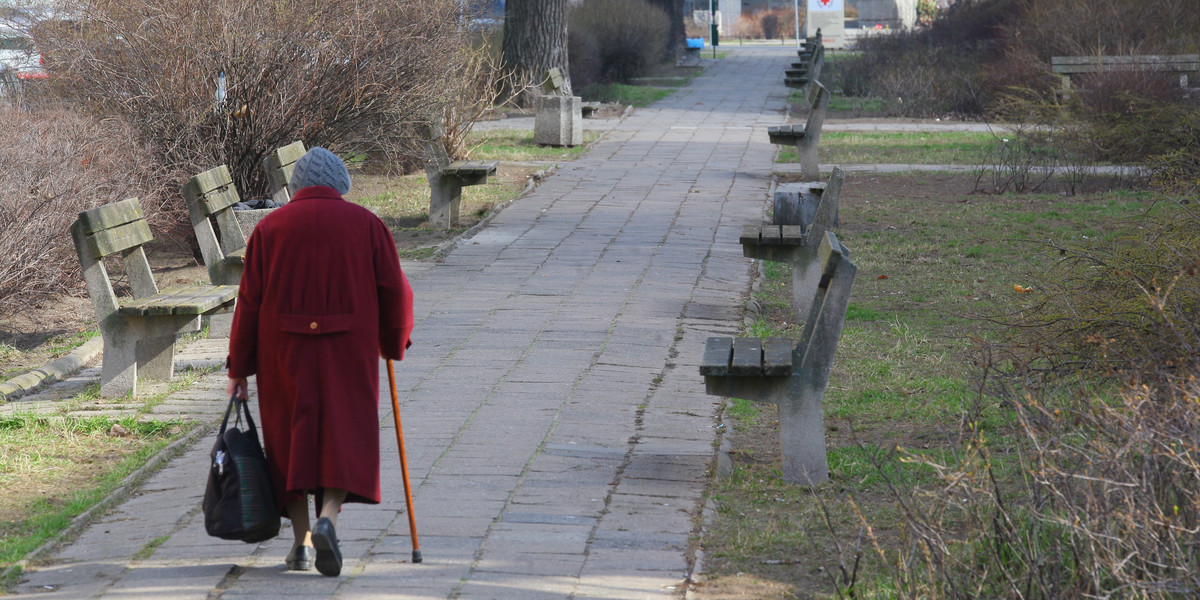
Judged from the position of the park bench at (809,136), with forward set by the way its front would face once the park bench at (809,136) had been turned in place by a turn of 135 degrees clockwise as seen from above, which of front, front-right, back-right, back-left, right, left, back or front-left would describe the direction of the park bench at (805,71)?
front-left

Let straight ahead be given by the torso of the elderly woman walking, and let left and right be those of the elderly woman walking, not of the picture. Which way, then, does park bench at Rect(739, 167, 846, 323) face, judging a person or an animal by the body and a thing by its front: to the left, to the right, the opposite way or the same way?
to the left

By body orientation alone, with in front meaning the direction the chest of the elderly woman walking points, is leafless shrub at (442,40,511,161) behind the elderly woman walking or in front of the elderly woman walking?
in front

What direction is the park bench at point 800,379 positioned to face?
to the viewer's left

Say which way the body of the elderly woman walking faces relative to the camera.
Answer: away from the camera

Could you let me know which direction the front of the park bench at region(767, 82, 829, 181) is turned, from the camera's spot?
facing to the left of the viewer

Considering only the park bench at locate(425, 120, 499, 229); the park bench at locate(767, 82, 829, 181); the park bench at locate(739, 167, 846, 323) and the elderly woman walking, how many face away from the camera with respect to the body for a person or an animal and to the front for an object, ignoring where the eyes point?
1

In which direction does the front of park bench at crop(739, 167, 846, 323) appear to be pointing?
to the viewer's left

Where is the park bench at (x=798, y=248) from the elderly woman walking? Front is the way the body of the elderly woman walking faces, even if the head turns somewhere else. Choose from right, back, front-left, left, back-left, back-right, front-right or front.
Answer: front-right

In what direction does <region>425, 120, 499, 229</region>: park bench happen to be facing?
to the viewer's right

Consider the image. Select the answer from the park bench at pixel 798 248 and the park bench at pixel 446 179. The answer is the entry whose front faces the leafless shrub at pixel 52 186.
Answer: the park bench at pixel 798 248

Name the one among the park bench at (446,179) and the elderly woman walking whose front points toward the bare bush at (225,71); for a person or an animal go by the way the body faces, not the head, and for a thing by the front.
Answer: the elderly woman walking

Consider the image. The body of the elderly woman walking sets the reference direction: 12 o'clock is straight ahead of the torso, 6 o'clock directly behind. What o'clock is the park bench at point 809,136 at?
The park bench is roughly at 1 o'clock from the elderly woman walking.

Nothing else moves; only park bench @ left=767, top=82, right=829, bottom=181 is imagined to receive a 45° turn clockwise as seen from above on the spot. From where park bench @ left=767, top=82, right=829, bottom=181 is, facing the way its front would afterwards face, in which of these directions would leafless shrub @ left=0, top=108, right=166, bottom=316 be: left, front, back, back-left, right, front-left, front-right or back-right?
left

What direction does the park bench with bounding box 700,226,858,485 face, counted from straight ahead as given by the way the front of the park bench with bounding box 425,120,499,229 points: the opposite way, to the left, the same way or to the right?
the opposite way

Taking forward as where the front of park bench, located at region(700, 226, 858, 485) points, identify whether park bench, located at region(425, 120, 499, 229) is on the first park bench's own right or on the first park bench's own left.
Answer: on the first park bench's own right

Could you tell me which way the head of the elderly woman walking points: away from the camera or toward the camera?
away from the camera

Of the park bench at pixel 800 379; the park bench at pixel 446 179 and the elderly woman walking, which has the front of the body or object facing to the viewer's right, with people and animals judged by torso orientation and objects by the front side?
the park bench at pixel 446 179

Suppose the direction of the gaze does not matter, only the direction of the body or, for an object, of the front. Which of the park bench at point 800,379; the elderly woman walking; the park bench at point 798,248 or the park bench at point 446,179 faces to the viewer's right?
the park bench at point 446,179
